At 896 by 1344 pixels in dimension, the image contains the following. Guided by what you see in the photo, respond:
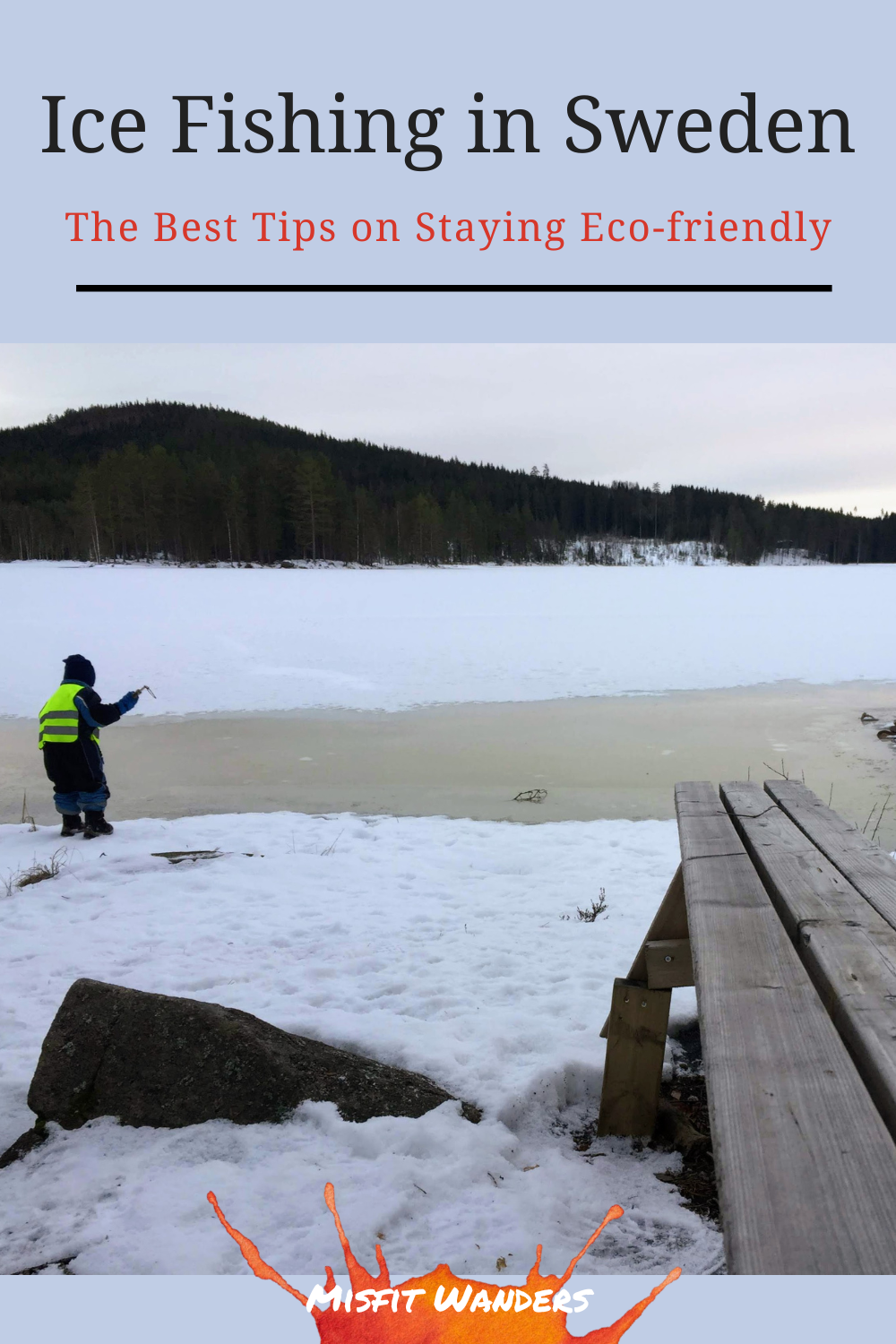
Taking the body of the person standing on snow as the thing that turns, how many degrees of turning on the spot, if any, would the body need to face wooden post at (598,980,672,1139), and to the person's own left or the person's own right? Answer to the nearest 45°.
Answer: approximately 135° to the person's own right

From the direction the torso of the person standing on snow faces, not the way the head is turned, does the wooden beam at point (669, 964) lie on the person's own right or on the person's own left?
on the person's own right

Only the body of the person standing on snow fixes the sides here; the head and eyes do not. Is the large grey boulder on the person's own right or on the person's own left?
on the person's own right

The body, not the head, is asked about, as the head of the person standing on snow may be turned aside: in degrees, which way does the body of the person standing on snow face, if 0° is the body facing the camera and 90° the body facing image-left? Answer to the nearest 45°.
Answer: approximately 225°

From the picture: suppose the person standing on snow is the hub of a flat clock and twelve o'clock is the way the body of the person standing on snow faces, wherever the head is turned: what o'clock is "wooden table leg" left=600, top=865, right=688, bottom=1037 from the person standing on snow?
The wooden table leg is roughly at 4 o'clock from the person standing on snow.

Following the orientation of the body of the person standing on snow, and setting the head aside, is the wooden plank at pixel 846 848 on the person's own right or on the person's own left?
on the person's own right
